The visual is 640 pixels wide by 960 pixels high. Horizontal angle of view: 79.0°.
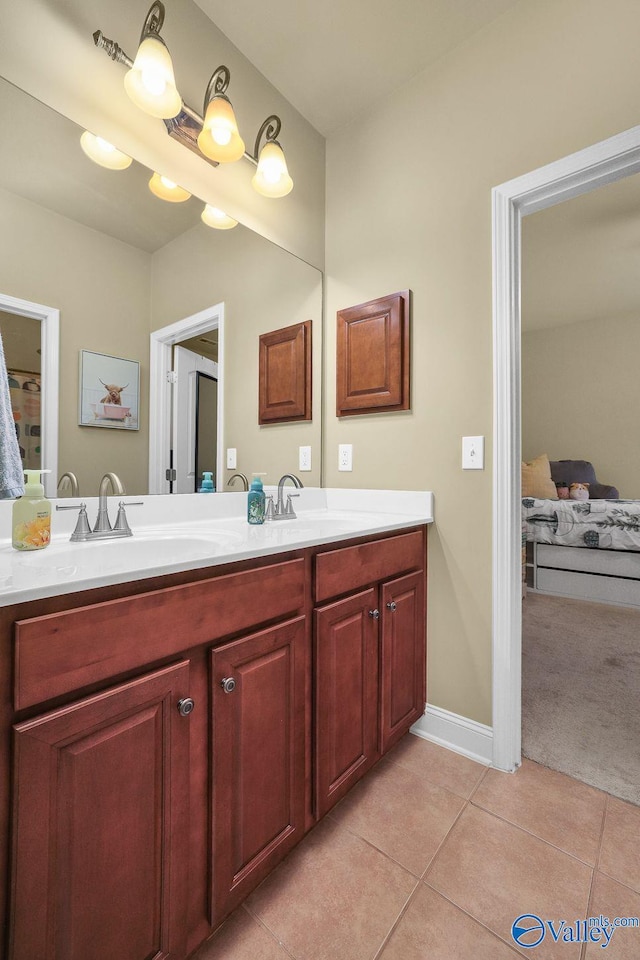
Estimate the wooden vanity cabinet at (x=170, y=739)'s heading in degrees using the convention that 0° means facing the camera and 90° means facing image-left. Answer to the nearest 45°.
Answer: approximately 315°

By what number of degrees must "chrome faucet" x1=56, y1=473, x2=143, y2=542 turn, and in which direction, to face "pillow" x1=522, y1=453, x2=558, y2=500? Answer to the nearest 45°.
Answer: approximately 45° to its left

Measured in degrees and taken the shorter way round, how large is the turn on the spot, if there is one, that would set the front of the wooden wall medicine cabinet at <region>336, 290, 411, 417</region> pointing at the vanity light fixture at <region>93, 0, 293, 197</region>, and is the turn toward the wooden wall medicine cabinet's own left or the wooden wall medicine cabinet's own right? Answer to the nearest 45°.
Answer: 0° — it already faces it

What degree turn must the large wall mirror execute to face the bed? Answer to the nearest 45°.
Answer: approximately 45° to its left

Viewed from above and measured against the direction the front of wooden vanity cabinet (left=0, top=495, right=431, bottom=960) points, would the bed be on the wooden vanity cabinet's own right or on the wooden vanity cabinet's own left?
on the wooden vanity cabinet's own left

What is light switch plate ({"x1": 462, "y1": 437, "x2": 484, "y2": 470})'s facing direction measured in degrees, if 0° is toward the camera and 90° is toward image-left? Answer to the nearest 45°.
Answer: approximately 0°
